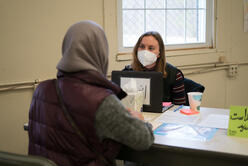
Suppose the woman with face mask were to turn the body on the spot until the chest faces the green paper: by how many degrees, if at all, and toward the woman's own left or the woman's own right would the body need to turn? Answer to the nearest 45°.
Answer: approximately 45° to the woman's own left

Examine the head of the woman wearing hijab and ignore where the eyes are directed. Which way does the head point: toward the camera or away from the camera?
away from the camera

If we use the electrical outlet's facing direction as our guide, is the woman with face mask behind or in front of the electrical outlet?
in front

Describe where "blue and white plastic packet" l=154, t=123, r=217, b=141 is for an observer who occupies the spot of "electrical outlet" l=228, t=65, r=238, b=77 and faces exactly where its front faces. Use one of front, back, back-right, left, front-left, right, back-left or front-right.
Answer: front

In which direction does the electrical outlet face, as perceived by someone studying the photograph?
facing the viewer

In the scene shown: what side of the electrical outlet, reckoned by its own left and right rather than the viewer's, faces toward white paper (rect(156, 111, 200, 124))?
front

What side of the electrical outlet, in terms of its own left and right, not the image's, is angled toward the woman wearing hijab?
front

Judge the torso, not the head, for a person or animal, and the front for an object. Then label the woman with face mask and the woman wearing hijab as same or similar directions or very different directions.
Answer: very different directions

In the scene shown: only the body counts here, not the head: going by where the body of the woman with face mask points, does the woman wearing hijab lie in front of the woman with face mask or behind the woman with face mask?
in front

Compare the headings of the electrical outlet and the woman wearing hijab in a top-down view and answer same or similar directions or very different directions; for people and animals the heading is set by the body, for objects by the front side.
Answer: very different directions

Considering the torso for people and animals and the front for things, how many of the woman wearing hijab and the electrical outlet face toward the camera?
1

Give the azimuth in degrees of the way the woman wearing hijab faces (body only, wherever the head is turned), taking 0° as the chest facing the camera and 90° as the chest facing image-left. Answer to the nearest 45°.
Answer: approximately 225°

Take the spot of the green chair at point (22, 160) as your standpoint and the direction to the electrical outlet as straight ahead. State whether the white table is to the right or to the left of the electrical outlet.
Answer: right

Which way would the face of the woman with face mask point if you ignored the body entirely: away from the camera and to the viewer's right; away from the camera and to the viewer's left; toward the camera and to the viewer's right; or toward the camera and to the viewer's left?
toward the camera and to the viewer's left
